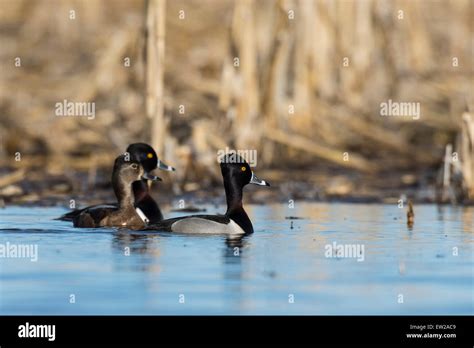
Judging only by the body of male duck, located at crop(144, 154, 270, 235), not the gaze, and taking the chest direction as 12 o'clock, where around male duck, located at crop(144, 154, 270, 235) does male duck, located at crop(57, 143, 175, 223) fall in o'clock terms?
male duck, located at crop(57, 143, 175, 223) is roughly at 8 o'clock from male duck, located at crop(144, 154, 270, 235).

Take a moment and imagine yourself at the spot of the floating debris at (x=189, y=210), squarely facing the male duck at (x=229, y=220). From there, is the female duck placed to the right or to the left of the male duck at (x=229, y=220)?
right

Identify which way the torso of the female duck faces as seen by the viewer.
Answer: to the viewer's right

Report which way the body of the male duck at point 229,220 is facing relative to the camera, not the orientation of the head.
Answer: to the viewer's right

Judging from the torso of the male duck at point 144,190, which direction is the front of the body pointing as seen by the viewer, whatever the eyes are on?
to the viewer's right

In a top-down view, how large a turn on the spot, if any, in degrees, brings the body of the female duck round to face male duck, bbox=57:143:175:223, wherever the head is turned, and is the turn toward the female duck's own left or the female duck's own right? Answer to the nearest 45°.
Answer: approximately 90° to the female duck's own left

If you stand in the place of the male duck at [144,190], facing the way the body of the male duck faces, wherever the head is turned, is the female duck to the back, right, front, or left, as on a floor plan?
right
